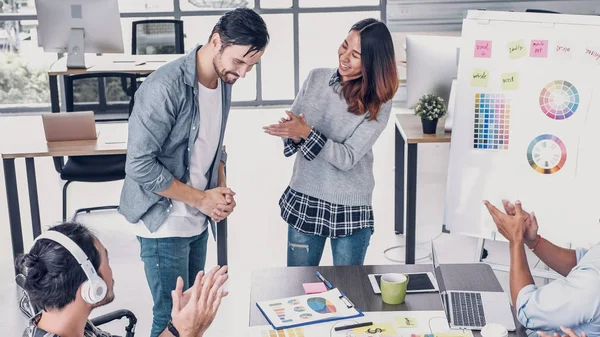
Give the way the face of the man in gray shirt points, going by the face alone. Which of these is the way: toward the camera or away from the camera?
toward the camera

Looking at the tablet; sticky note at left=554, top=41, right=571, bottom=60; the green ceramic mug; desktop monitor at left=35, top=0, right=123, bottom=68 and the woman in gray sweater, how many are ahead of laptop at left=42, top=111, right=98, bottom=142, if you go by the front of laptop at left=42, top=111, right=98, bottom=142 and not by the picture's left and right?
1

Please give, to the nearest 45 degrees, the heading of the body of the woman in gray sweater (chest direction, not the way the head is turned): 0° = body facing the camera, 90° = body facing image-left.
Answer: approximately 45°

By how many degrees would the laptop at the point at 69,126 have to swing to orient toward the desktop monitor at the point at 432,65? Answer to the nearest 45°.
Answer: approximately 90° to its right

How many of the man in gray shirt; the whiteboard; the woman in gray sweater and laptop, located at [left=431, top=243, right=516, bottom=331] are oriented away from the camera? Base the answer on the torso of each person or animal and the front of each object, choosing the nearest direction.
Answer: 0

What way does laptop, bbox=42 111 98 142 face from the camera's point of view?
away from the camera

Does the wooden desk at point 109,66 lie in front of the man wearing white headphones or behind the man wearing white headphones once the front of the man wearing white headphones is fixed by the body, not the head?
in front

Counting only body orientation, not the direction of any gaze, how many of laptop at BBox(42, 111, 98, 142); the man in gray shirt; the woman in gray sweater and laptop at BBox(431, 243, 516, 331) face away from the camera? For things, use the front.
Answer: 1

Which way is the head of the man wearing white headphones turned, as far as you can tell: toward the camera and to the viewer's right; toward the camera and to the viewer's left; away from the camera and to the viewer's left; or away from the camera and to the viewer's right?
away from the camera and to the viewer's right

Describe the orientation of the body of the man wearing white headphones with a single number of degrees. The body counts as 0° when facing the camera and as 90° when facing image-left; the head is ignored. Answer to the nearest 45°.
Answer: approximately 225°

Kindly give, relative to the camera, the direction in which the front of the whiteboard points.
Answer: facing the viewer

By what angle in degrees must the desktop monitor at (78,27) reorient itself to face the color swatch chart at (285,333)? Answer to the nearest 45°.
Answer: approximately 180°

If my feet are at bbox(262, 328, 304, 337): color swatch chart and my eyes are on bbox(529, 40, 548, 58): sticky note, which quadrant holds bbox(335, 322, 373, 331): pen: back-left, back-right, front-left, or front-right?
front-right

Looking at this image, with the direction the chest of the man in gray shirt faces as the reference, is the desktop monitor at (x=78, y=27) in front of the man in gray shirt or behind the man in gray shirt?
behind
